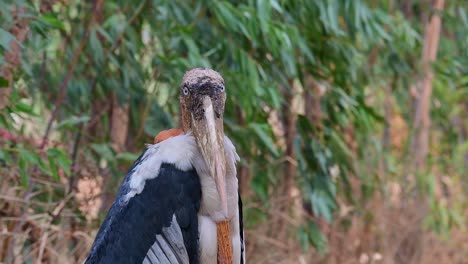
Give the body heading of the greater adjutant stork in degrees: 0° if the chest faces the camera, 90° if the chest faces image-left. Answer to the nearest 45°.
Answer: approximately 315°
